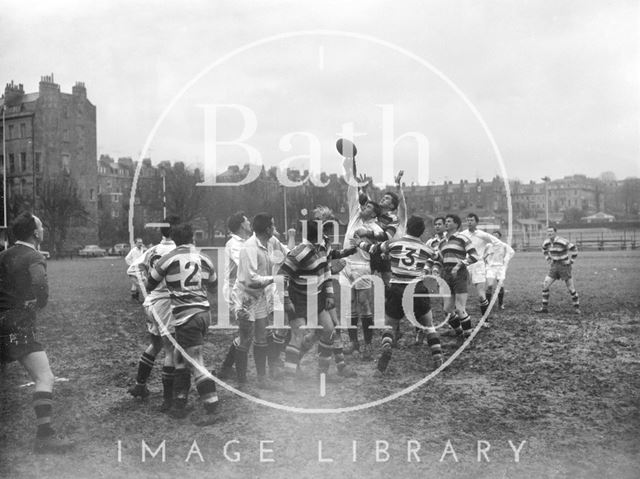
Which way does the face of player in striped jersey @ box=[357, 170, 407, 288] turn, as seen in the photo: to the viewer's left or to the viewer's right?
to the viewer's left

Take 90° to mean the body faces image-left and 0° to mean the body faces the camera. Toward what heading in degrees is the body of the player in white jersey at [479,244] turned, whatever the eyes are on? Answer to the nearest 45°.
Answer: approximately 45°

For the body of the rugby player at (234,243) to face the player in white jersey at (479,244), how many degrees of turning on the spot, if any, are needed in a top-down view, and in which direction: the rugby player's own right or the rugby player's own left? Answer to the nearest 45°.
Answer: approximately 45° to the rugby player's own left

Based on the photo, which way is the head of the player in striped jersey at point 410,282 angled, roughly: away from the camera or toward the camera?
away from the camera

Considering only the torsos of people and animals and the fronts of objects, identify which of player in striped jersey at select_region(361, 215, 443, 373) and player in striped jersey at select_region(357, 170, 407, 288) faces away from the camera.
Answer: player in striped jersey at select_region(361, 215, 443, 373)

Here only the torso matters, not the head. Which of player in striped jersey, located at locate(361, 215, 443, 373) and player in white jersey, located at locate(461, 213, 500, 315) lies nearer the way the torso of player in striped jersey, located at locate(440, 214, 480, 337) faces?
the player in striped jersey

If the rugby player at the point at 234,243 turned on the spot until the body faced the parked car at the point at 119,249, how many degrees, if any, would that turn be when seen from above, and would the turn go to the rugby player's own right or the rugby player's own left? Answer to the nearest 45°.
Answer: approximately 90° to the rugby player's own left

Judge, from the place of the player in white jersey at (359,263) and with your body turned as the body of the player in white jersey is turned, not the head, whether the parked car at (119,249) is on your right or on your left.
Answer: on your right

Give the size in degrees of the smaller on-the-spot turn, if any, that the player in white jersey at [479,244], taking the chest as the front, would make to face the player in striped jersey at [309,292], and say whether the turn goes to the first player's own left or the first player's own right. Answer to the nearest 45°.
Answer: approximately 45° to the first player's own left

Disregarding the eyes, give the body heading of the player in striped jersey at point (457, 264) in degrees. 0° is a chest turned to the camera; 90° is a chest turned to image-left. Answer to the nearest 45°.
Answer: approximately 45°
